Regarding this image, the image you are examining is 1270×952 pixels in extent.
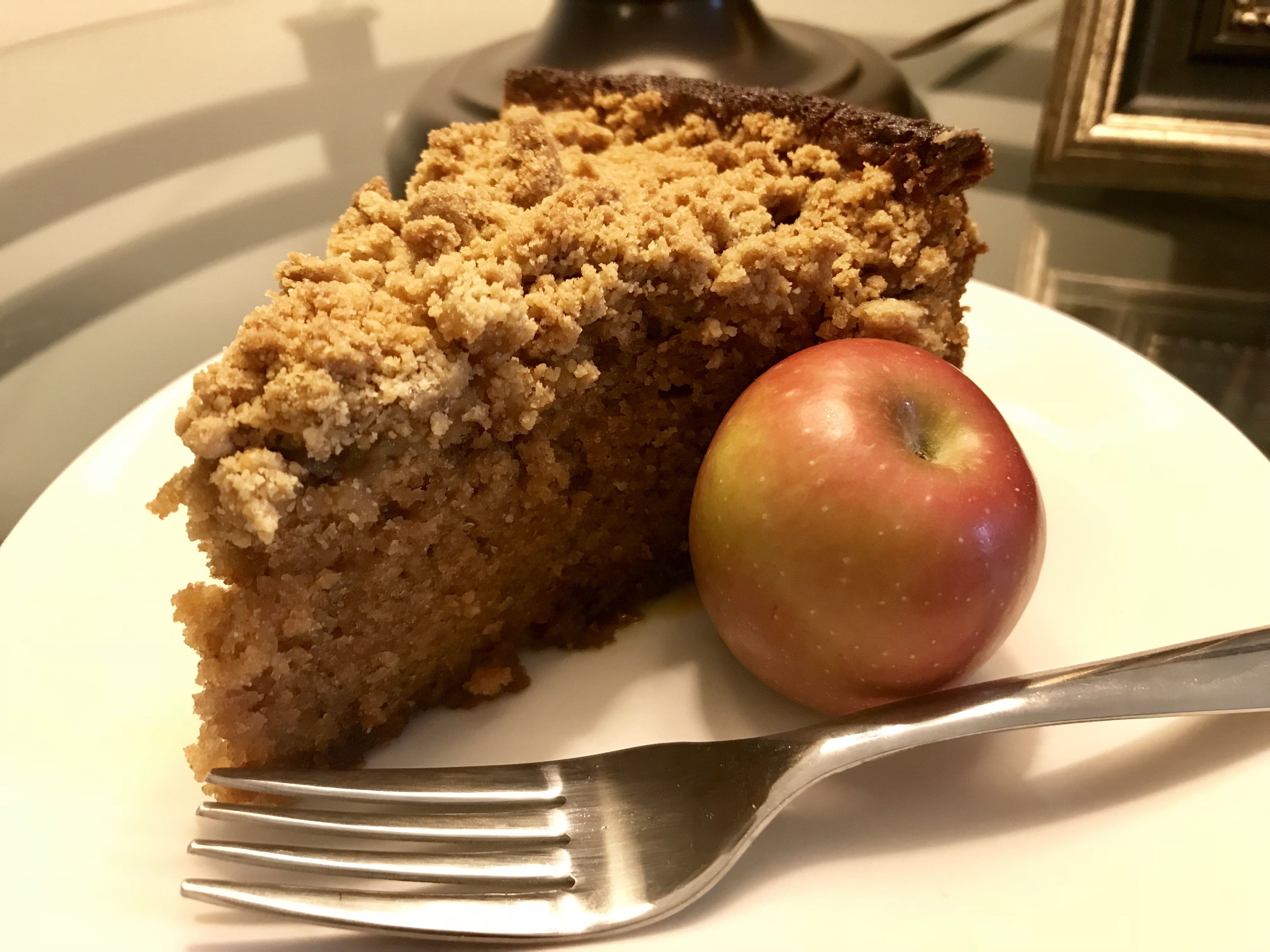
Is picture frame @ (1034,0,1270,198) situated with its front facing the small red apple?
yes

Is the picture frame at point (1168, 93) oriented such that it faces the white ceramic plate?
yes

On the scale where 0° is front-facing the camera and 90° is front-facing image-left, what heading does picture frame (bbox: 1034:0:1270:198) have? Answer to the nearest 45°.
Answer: approximately 0°

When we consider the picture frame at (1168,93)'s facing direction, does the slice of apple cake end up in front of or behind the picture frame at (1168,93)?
in front
